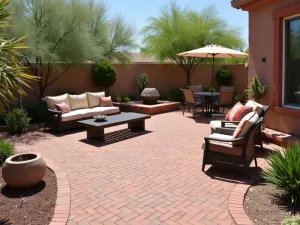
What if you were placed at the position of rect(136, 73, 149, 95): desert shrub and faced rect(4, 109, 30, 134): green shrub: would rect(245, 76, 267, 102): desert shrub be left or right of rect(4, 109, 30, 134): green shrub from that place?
left

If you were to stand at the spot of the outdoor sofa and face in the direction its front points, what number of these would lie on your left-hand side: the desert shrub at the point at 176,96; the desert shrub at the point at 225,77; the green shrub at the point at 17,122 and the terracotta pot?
2

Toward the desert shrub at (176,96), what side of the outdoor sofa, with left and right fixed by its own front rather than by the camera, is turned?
left

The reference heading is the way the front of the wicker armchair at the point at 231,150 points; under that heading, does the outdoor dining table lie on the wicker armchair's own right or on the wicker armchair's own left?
on the wicker armchair's own right

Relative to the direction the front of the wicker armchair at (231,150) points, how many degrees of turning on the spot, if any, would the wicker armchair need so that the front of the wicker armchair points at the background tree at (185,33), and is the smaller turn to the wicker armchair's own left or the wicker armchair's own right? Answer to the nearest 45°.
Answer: approximately 90° to the wicker armchair's own right

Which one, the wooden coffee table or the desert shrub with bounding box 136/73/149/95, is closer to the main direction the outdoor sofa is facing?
the wooden coffee table

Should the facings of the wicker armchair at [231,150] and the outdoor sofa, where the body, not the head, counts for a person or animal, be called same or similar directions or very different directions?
very different directions

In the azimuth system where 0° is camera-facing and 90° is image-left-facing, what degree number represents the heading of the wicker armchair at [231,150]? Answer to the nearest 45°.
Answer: approximately 90°

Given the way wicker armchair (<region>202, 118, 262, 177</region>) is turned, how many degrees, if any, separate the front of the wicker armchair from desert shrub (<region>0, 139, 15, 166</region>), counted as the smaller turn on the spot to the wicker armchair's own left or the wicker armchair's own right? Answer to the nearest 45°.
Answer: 0° — it already faces it

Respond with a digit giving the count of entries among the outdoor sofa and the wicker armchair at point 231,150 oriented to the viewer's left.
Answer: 1

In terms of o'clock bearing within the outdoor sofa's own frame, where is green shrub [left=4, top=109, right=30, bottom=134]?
The green shrub is roughly at 4 o'clock from the outdoor sofa.

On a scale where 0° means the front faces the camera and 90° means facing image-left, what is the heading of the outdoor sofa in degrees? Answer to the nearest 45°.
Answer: approximately 315°

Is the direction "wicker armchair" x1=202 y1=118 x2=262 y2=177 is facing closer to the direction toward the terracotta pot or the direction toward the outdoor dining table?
the terracotta pot

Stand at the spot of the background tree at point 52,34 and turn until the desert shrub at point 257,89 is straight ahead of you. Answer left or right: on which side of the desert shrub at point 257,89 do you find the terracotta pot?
right
